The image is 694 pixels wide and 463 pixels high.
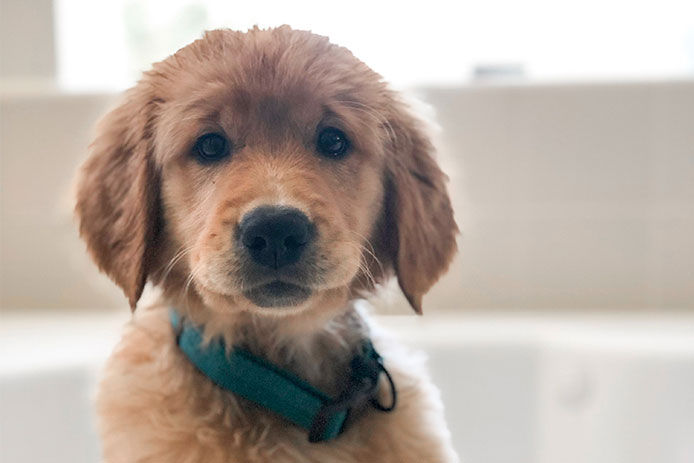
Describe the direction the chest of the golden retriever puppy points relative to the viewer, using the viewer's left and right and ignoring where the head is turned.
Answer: facing the viewer
